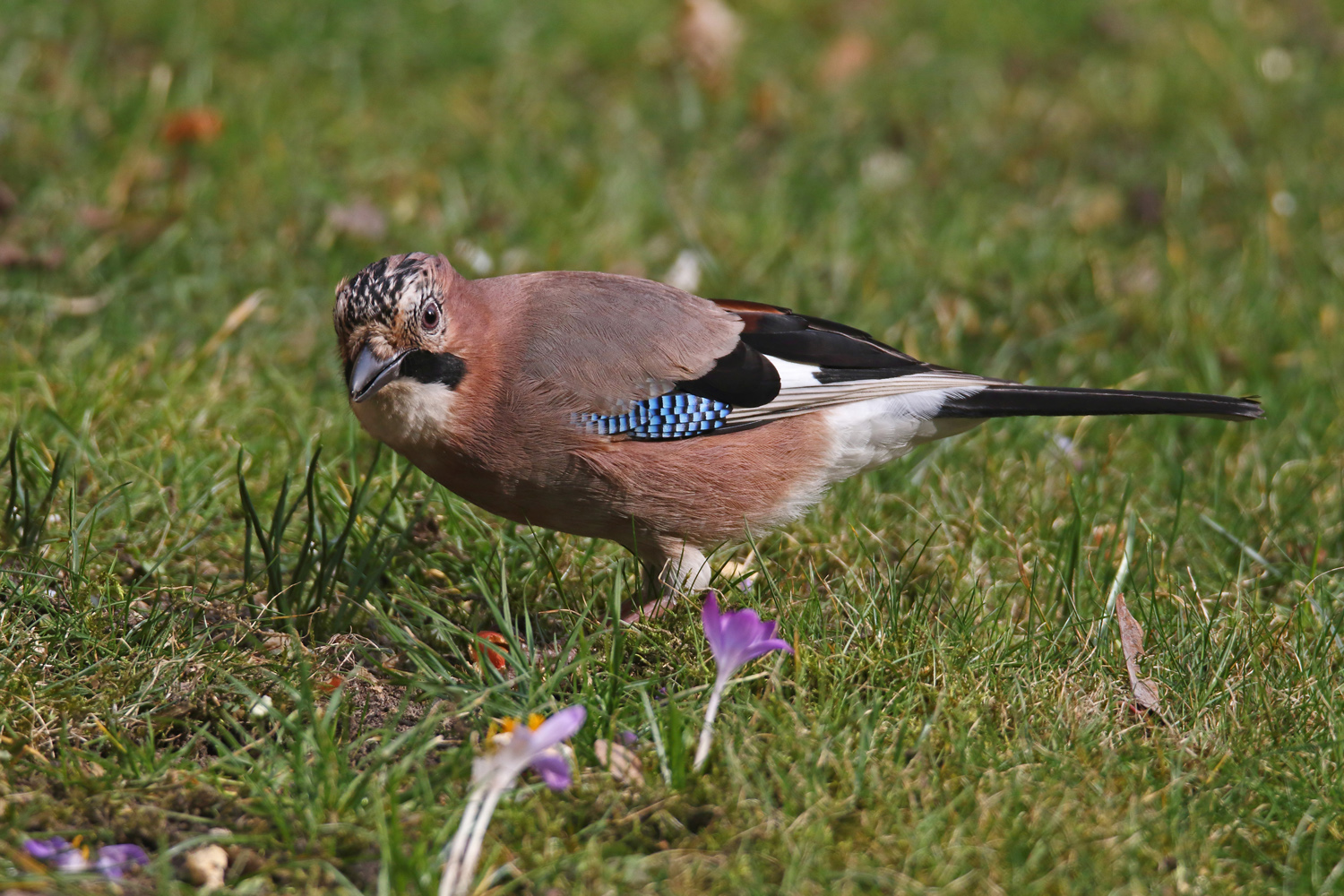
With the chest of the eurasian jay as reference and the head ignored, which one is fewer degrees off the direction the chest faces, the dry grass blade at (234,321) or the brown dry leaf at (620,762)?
the dry grass blade

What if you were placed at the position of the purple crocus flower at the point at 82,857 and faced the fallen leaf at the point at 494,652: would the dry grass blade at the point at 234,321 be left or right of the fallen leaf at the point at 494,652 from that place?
left

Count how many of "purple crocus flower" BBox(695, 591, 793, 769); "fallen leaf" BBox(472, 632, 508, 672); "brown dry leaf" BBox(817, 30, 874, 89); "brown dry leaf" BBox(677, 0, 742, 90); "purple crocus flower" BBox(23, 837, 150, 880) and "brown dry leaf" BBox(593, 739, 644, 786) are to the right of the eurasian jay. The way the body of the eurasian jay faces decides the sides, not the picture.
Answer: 2

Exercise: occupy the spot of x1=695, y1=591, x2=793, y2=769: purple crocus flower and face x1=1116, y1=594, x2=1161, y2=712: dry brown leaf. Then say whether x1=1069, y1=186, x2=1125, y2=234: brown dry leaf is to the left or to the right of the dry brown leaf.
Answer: left

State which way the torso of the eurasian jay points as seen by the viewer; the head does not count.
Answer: to the viewer's left

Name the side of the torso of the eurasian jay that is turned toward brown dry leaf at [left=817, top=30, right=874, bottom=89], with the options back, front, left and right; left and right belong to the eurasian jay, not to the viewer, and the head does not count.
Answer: right

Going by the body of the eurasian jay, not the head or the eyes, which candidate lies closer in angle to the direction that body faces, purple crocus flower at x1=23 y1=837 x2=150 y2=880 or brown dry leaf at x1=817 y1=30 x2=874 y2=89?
the purple crocus flower

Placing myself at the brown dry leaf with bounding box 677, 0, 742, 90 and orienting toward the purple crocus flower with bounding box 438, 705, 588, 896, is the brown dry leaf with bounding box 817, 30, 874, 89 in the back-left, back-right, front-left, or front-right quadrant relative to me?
back-left

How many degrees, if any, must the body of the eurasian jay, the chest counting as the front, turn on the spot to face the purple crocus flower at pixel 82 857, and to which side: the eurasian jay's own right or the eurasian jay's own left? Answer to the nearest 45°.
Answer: approximately 45° to the eurasian jay's own left

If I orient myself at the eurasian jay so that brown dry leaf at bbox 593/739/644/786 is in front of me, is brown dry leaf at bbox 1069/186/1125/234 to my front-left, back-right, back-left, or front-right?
back-left

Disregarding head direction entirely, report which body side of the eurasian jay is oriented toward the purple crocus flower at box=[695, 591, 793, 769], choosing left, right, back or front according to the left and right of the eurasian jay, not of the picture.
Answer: left

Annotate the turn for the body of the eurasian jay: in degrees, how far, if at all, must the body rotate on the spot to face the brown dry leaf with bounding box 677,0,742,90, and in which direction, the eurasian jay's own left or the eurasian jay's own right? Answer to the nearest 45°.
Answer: approximately 90° to the eurasian jay's own right
